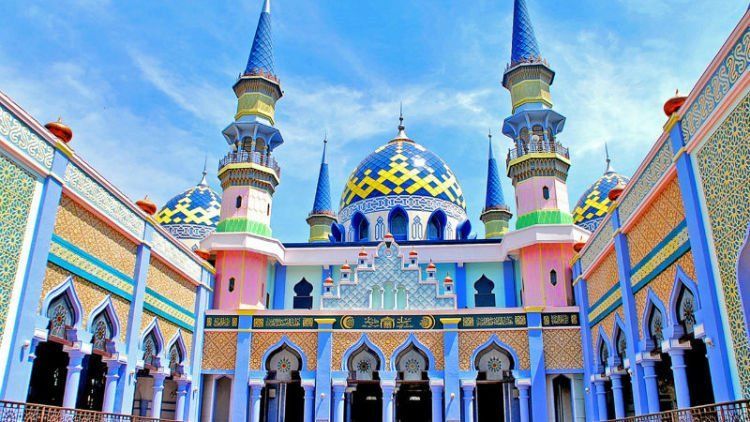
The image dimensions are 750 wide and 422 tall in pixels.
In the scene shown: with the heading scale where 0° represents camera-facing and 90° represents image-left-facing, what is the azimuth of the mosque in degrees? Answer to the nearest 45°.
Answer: approximately 0°
